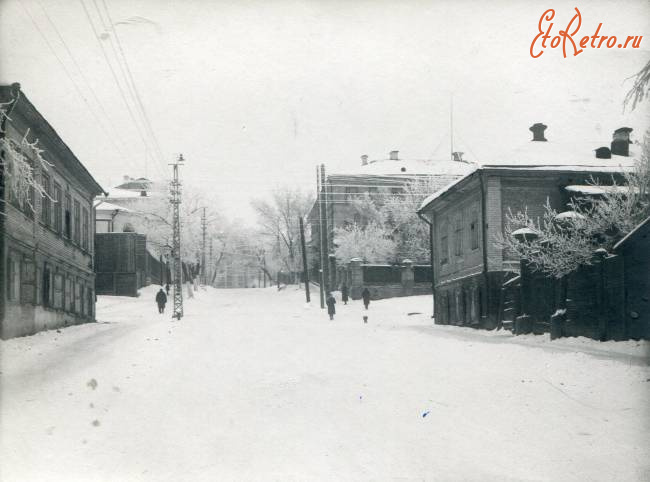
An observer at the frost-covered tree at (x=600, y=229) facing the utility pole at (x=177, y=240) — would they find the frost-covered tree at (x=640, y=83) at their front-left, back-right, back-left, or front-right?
back-left

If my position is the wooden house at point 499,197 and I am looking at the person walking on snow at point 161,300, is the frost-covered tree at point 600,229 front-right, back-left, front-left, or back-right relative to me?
back-left

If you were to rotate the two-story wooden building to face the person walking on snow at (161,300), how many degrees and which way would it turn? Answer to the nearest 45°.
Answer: approximately 90° to its left

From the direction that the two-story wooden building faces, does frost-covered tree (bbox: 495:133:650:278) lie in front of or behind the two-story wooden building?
in front

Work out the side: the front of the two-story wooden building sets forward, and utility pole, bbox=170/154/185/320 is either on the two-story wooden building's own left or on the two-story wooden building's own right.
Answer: on the two-story wooden building's own left

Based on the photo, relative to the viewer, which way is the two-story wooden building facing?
to the viewer's right

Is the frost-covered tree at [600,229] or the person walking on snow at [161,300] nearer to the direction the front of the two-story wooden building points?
the frost-covered tree

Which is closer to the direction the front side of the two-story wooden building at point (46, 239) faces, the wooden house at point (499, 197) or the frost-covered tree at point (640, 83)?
the wooden house

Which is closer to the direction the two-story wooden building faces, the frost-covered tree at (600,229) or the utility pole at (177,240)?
the frost-covered tree

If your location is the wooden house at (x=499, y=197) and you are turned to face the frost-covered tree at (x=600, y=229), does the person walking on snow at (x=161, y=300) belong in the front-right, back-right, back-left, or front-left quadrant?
back-right

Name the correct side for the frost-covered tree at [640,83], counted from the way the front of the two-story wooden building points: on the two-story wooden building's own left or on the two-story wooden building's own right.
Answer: on the two-story wooden building's own right

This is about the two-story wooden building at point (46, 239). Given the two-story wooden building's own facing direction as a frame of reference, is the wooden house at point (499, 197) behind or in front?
in front
